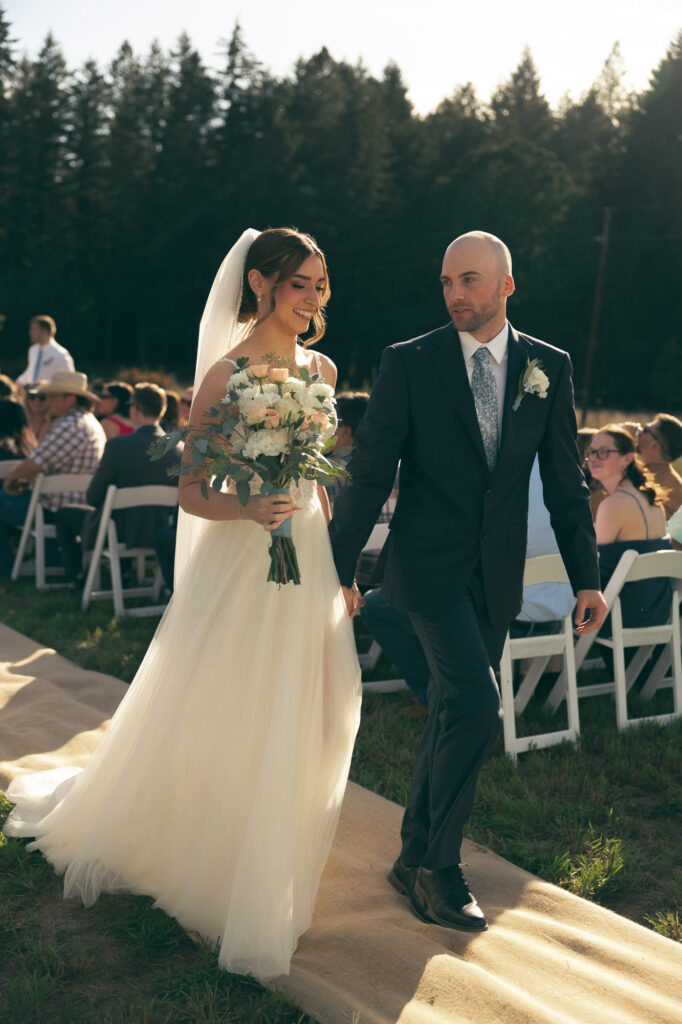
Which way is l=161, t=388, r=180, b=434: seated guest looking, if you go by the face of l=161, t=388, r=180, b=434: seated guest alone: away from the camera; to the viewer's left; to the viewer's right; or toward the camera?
away from the camera

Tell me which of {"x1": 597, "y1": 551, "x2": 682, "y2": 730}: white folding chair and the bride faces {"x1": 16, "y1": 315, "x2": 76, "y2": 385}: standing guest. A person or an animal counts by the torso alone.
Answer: the white folding chair

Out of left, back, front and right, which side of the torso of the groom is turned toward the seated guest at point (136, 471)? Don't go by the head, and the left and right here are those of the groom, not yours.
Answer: back

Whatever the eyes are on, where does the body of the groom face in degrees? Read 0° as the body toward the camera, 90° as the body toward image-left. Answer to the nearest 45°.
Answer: approximately 315°
